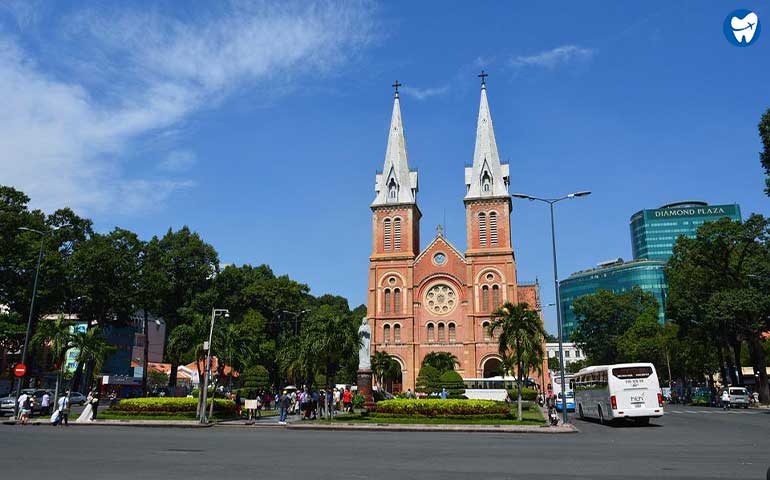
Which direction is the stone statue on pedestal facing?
toward the camera

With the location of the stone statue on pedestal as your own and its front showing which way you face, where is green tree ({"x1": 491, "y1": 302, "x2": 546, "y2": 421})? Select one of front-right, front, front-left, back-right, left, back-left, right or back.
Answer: left

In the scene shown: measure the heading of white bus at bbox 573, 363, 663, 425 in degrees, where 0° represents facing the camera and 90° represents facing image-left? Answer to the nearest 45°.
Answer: approximately 135°

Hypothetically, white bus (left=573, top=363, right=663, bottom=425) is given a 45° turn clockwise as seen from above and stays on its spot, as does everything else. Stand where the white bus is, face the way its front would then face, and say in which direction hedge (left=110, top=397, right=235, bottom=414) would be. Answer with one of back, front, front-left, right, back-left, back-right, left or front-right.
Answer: left

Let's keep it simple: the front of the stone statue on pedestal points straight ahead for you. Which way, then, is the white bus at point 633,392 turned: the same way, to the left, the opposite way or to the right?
the opposite way

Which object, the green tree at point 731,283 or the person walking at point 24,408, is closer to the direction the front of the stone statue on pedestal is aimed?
the person walking

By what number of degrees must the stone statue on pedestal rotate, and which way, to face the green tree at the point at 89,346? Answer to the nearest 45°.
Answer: approximately 90° to its right

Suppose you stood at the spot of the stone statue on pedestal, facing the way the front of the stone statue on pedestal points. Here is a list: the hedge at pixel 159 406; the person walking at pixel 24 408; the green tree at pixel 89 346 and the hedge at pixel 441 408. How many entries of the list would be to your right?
3

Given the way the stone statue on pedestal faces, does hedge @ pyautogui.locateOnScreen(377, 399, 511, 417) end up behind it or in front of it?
in front
